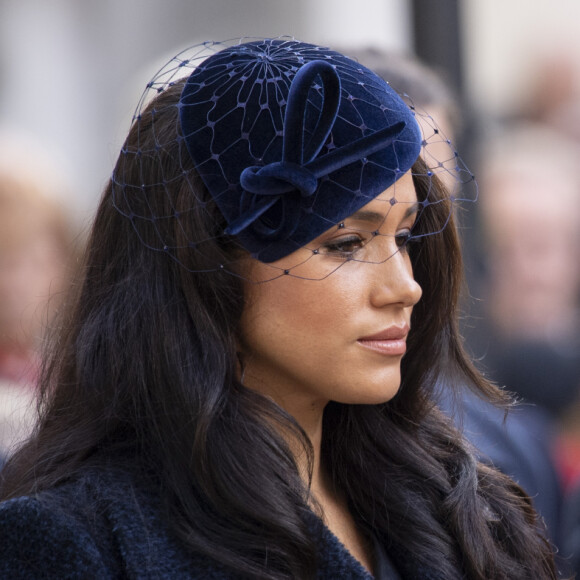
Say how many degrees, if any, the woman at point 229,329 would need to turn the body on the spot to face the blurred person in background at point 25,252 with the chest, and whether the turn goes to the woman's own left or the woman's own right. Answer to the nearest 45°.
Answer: approximately 180°

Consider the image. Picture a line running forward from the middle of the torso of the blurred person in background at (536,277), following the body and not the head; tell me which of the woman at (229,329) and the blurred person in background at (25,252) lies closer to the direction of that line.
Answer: the woman

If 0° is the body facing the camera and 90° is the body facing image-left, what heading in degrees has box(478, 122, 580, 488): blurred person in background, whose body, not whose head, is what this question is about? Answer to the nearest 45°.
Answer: approximately 0°

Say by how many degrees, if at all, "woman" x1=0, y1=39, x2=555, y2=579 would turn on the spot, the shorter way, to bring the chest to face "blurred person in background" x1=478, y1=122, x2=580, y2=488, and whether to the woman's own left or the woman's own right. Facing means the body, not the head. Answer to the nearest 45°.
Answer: approximately 90° to the woman's own left

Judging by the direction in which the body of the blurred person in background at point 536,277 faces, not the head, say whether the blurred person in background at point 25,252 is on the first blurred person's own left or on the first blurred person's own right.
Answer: on the first blurred person's own right
